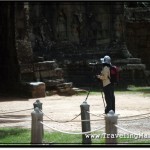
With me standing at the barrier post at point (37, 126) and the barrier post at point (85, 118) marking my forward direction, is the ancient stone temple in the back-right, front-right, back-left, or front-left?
front-left

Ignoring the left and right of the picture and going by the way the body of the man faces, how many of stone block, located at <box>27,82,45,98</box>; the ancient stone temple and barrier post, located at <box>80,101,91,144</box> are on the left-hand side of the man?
1

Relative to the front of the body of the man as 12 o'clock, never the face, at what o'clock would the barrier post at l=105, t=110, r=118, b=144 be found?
The barrier post is roughly at 9 o'clock from the man.

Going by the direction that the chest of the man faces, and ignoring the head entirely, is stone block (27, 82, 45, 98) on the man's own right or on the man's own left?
on the man's own right

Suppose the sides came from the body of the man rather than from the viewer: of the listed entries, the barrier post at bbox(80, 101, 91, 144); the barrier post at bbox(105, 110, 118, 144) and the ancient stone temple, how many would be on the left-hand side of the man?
2

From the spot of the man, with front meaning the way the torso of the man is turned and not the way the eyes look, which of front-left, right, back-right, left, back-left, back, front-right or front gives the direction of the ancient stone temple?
right

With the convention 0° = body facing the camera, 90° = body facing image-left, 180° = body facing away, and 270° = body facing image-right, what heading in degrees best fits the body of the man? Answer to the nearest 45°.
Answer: approximately 90°

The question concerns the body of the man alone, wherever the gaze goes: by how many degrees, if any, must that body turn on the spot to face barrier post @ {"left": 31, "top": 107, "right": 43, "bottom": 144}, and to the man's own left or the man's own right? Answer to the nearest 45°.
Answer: approximately 45° to the man's own left

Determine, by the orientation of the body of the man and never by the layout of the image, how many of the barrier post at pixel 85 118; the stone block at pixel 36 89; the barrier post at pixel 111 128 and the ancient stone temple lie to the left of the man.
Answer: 2

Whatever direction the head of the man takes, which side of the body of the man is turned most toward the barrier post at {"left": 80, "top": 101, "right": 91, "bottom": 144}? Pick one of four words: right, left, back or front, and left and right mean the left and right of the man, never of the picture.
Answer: left
